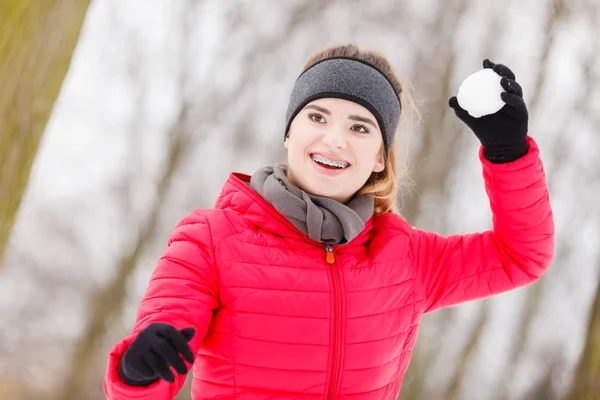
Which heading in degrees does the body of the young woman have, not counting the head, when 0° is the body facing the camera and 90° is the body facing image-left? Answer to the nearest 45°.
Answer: approximately 0°

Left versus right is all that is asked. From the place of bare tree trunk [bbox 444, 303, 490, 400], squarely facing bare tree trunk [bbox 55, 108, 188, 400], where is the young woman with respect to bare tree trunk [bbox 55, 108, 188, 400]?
left

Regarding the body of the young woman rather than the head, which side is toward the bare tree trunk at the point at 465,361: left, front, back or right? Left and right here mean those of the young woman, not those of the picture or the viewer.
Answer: back

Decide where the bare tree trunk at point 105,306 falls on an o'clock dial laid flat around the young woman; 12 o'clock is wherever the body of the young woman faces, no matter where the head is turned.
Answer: The bare tree trunk is roughly at 5 o'clock from the young woman.

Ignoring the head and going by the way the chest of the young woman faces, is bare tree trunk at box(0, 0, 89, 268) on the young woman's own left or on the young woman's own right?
on the young woman's own right
